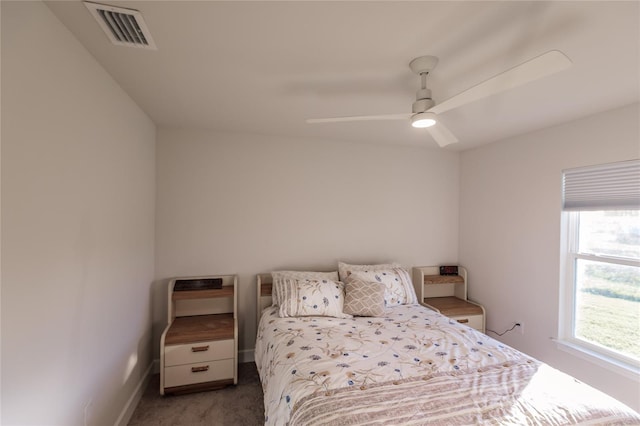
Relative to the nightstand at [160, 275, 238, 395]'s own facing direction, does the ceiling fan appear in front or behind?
in front

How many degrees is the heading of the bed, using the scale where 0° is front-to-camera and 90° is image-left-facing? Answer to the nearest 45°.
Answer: approximately 315°

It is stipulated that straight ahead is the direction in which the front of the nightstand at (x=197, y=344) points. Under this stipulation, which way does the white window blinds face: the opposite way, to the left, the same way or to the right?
to the right

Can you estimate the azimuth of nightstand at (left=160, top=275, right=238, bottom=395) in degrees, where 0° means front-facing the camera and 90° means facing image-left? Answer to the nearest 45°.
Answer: approximately 0°

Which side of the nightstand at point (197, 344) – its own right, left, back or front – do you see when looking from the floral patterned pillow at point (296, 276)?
left

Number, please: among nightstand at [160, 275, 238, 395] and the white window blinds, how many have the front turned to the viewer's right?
0

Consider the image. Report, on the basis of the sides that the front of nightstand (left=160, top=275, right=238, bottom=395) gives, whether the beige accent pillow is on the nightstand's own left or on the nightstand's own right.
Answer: on the nightstand's own left

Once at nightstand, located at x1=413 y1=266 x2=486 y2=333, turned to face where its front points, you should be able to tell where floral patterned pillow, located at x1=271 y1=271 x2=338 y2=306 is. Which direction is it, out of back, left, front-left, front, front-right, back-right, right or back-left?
right

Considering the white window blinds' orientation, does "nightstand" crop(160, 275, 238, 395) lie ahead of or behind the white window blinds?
ahead

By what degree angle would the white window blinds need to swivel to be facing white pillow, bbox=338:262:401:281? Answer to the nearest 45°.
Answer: approximately 45° to its right

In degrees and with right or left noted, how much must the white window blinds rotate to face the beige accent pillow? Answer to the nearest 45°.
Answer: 0° — it already faces it

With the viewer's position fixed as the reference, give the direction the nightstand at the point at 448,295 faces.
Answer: facing the viewer and to the right of the viewer

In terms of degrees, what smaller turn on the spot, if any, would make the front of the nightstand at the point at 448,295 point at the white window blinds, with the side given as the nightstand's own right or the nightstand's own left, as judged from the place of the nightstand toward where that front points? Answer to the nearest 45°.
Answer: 0° — it already faces it
